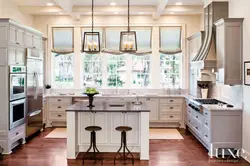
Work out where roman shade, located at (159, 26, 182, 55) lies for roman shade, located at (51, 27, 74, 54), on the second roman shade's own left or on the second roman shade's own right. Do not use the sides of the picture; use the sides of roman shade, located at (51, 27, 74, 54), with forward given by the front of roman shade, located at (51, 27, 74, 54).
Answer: on the second roman shade's own left

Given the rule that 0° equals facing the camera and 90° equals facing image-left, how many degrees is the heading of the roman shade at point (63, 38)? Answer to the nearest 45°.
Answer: approximately 0°

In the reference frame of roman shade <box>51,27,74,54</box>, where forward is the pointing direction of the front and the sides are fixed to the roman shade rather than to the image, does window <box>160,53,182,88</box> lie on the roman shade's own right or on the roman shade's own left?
on the roman shade's own left

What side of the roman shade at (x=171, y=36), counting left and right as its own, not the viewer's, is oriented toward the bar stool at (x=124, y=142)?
front

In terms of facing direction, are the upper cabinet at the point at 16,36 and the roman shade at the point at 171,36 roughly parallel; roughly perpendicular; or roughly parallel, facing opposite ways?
roughly perpendicular

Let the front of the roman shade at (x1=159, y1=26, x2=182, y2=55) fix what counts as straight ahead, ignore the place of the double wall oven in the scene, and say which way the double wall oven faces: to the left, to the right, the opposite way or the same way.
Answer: to the left

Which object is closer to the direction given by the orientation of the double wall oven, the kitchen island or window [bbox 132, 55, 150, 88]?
the kitchen island

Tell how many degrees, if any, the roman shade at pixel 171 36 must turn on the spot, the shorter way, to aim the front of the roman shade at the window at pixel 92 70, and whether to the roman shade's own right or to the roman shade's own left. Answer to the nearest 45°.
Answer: approximately 90° to the roman shade's own right

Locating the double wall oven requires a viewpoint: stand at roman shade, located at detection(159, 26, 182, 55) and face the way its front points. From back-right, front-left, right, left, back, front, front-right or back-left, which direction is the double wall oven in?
front-right

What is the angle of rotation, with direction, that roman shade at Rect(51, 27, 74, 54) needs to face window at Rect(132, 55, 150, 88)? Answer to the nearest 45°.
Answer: approximately 90° to its left

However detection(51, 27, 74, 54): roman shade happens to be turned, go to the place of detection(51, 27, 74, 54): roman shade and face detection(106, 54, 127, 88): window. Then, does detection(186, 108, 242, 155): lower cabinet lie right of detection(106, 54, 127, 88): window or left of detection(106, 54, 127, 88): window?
right

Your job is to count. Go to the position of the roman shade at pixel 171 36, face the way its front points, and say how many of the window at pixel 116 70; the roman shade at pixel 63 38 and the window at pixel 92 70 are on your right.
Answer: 3

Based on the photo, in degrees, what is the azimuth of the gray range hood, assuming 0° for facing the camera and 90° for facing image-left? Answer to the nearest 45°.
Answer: approximately 45°

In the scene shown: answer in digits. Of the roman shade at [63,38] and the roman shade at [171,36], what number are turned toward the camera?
2

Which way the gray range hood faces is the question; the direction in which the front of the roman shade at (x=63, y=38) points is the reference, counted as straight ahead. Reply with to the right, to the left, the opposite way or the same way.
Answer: to the right

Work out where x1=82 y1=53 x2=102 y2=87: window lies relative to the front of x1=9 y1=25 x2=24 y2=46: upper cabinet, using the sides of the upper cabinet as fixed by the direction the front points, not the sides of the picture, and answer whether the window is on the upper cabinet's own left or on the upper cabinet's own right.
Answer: on the upper cabinet's own left

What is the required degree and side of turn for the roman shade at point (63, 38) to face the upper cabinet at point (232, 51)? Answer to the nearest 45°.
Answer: approximately 45° to its left

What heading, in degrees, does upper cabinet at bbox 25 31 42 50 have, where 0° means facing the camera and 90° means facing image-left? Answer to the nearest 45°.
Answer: approximately 315°
